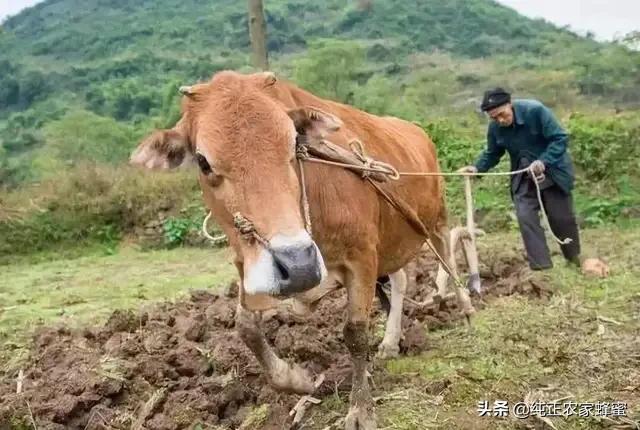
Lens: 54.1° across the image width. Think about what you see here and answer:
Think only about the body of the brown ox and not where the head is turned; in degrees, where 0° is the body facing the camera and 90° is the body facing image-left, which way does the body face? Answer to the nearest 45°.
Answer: approximately 45°

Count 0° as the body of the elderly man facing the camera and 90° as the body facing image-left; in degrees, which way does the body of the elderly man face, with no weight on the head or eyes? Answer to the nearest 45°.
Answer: approximately 45°

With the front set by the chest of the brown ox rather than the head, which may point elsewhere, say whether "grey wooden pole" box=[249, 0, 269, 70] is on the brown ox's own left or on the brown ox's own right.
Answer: on the brown ox's own right

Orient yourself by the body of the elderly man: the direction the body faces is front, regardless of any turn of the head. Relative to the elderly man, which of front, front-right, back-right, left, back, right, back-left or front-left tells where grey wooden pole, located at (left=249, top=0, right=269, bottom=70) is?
right

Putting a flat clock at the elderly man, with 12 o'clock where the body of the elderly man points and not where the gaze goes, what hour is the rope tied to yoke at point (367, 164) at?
The rope tied to yoke is roughly at 11 o'clock from the elderly man.

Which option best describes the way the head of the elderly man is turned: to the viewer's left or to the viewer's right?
to the viewer's left

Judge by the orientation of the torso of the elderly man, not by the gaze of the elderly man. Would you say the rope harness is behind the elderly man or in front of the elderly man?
in front

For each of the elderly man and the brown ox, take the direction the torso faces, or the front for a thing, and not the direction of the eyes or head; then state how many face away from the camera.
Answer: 0

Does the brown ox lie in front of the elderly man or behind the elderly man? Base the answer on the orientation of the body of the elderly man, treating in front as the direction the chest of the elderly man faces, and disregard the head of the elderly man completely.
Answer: in front
